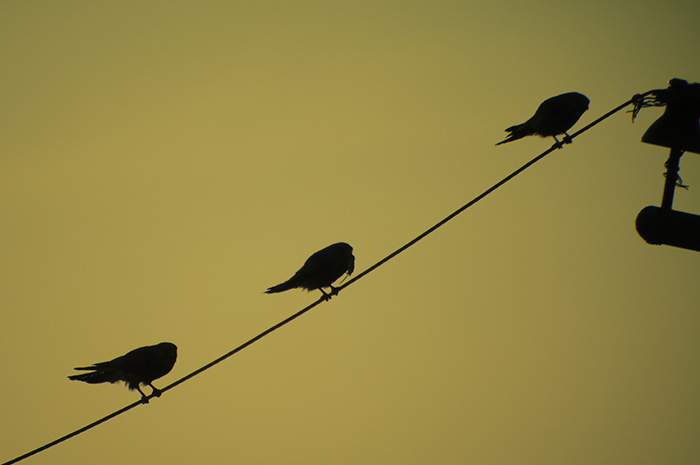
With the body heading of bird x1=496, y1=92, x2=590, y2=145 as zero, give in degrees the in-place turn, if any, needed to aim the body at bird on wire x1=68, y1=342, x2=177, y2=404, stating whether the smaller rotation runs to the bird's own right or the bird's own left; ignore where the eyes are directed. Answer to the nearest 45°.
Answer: approximately 135° to the bird's own right

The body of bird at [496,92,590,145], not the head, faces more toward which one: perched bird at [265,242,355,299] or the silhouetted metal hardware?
the silhouetted metal hardware

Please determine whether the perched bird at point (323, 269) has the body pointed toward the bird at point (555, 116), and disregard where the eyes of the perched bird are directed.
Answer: yes

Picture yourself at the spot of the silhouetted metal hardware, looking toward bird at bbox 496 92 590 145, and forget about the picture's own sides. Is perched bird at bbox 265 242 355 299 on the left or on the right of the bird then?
left

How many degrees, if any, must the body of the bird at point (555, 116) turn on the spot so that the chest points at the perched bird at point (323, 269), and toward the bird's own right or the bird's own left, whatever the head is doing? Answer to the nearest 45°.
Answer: approximately 135° to the bird's own right

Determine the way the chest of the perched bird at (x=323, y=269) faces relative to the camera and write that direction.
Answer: to the viewer's right

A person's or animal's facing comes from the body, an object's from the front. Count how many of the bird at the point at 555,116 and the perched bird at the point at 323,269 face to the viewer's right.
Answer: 2

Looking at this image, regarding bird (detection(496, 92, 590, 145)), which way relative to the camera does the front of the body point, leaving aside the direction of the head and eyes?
to the viewer's right

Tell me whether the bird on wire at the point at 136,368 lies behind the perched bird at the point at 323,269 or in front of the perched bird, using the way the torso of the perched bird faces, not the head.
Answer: behind
